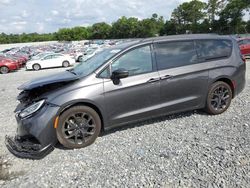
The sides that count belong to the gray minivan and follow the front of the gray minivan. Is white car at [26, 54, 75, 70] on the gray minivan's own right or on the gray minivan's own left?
on the gray minivan's own right

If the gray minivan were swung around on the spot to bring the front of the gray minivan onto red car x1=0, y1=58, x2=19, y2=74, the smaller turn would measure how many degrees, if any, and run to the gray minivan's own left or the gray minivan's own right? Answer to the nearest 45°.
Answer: approximately 90° to the gray minivan's own right

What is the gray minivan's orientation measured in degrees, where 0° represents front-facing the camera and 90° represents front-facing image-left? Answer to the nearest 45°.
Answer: approximately 45°
